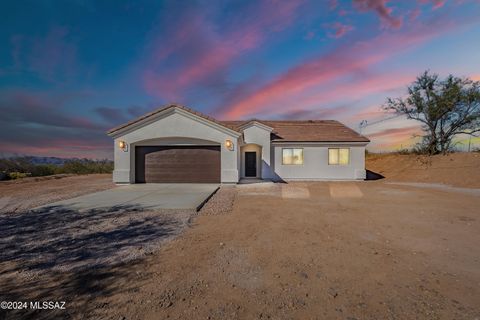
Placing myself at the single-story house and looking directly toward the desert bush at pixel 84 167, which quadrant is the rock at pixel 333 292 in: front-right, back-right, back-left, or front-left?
back-left

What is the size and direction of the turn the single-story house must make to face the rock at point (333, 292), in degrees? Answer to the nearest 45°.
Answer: approximately 45° to its left

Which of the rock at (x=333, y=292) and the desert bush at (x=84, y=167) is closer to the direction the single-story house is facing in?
the rock

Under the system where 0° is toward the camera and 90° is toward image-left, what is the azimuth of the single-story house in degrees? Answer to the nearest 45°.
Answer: approximately 0°

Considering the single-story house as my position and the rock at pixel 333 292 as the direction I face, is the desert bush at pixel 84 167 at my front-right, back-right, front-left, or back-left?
back-right
